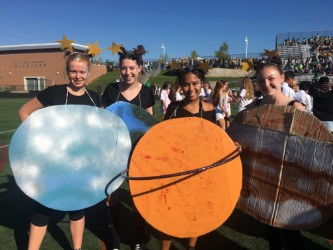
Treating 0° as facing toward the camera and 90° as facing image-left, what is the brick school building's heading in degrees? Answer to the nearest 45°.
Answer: approximately 0°

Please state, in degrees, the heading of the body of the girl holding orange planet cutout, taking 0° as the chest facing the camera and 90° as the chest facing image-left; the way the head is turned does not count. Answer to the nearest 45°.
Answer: approximately 0°

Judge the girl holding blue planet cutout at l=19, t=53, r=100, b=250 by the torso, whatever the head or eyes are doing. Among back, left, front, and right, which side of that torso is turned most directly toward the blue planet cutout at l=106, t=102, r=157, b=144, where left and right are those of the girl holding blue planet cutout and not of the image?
left

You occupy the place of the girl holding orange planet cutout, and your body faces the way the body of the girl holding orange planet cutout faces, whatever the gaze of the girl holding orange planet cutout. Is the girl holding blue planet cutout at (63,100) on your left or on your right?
on your right

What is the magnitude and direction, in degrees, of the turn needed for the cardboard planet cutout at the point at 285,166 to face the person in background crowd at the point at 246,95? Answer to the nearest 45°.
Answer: approximately 180°

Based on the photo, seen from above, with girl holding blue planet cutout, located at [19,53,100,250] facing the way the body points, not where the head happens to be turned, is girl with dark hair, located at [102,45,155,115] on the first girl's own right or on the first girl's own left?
on the first girl's own left

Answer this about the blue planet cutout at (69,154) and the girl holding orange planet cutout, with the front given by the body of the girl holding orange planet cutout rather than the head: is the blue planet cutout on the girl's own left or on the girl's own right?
on the girl's own right

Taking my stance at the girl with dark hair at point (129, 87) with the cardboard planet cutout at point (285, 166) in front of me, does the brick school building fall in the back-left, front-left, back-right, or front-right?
back-left

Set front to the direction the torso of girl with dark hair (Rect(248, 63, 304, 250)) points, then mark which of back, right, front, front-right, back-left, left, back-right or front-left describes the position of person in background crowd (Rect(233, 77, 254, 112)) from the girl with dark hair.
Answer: back
